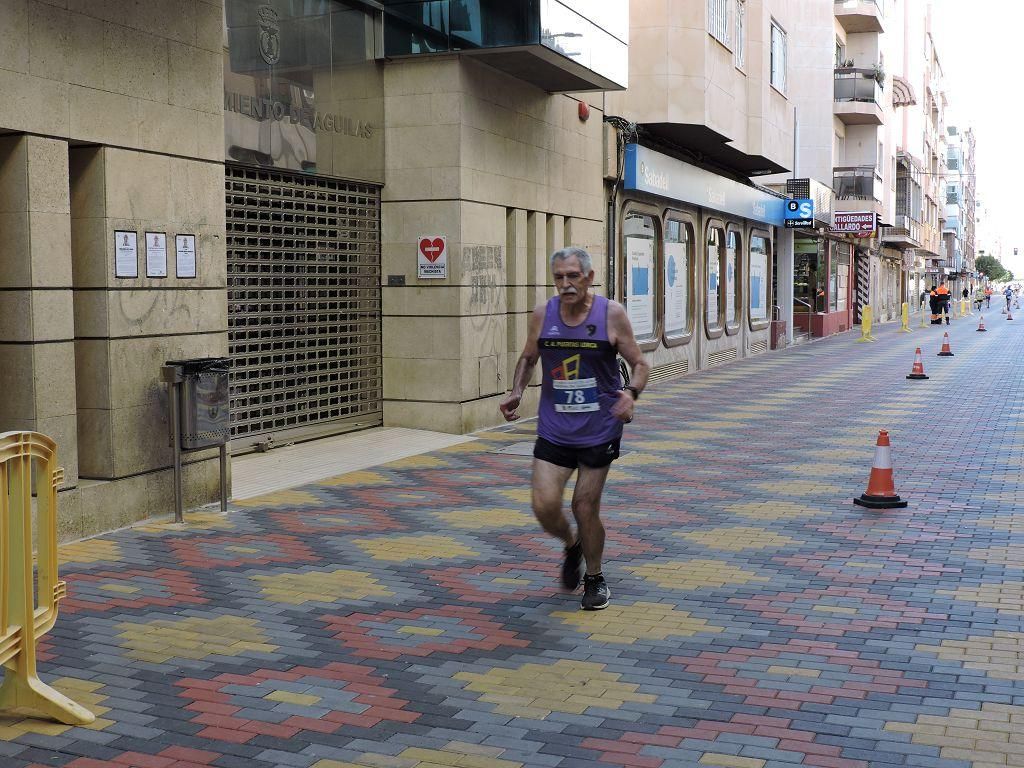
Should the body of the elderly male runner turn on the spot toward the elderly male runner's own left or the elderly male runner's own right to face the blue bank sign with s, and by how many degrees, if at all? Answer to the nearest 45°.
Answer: approximately 180°

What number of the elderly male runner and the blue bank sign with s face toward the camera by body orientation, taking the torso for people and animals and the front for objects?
2

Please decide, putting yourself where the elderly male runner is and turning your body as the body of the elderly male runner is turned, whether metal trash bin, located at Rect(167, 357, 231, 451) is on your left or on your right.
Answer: on your right

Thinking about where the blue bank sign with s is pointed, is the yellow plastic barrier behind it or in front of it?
in front

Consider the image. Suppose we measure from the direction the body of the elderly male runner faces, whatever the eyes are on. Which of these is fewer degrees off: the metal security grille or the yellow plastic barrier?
the yellow plastic barrier

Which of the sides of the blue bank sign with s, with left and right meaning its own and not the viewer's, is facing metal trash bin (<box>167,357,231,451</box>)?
front

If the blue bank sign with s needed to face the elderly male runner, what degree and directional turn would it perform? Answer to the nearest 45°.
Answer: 0° — it already faces them

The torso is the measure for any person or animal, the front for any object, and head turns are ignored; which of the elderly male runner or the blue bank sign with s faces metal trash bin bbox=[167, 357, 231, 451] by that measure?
the blue bank sign with s

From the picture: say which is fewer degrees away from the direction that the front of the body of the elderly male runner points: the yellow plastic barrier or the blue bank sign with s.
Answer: the yellow plastic barrier

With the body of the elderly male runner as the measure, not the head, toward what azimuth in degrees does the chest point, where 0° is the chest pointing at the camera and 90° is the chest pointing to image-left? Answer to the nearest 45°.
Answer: approximately 0°
